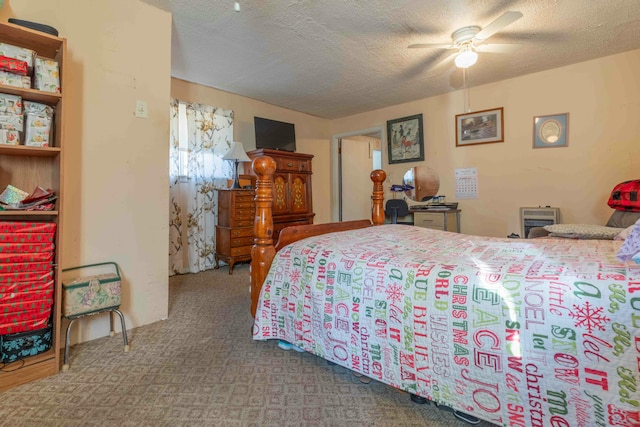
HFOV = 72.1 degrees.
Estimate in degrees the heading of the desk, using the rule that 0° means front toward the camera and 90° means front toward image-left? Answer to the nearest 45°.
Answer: approximately 45°

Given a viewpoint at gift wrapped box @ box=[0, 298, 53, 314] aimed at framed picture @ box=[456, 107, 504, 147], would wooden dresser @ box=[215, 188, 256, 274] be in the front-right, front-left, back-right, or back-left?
front-left

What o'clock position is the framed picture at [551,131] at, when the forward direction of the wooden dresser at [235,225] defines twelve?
The framed picture is roughly at 11 o'clock from the wooden dresser.

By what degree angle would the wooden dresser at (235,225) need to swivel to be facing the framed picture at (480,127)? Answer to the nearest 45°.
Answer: approximately 45° to its left

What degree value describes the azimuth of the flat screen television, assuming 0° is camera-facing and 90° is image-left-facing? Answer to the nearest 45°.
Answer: approximately 315°

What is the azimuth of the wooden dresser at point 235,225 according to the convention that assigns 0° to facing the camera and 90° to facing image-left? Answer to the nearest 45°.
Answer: approximately 315°

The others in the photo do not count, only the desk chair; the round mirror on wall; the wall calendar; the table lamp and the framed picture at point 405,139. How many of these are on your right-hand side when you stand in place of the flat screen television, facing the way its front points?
1

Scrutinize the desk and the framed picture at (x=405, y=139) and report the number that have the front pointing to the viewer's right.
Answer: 0

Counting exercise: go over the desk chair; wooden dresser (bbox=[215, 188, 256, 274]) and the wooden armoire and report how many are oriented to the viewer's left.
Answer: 0

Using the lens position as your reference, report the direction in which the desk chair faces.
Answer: facing away from the viewer and to the right of the viewer

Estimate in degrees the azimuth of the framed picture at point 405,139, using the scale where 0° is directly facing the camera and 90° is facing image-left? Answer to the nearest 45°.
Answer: approximately 45°

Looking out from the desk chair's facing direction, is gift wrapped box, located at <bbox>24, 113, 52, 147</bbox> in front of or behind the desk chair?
behind

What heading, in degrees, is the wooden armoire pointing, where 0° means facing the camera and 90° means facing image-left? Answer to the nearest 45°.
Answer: approximately 315°

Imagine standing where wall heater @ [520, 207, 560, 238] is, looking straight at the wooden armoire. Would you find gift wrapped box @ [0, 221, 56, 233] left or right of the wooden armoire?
left

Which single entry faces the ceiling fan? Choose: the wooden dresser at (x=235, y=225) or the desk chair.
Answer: the wooden dresser
